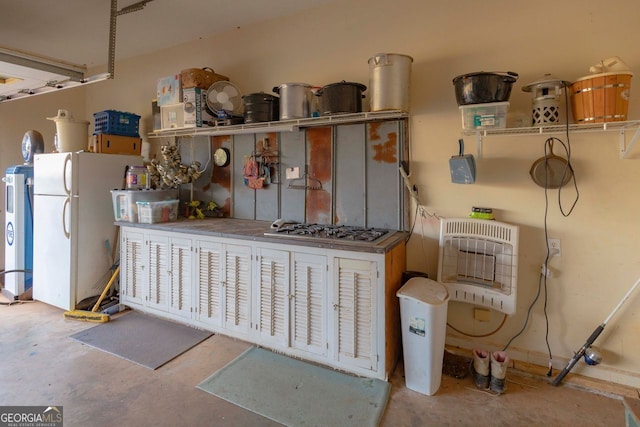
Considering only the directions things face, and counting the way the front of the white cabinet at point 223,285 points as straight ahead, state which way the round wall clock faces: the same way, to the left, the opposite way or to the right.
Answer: the same way

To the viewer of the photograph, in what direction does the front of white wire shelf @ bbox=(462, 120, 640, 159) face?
facing the viewer

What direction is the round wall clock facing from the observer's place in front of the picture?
facing the viewer and to the left of the viewer

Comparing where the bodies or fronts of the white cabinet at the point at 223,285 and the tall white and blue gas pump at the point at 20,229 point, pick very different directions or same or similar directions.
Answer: same or similar directions

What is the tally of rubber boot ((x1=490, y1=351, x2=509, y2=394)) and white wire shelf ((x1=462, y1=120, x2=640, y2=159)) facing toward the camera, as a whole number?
2

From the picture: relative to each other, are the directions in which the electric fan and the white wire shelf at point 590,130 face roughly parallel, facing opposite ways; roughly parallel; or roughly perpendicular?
roughly parallel

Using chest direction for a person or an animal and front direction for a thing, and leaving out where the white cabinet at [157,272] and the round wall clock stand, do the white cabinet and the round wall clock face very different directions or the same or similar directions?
same or similar directions

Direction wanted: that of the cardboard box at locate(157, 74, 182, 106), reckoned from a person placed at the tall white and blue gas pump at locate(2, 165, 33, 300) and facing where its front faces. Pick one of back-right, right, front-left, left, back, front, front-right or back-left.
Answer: left

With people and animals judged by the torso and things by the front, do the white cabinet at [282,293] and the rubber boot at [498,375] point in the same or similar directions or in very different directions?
same or similar directions

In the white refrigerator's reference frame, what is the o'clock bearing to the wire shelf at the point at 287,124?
The wire shelf is roughly at 9 o'clock from the white refrigerator.
